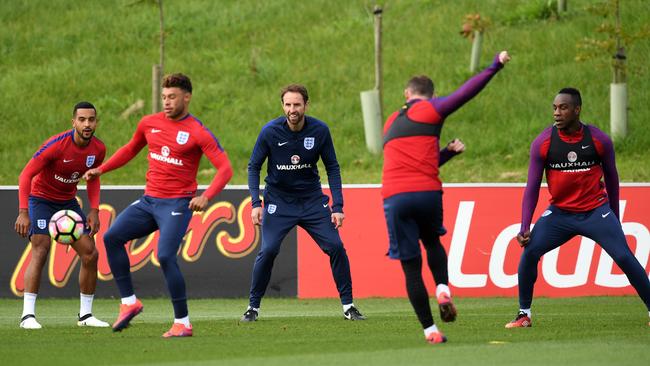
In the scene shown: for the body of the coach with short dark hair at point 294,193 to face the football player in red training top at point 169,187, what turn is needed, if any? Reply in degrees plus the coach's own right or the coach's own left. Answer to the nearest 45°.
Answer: approximately 45° to the coach's own right

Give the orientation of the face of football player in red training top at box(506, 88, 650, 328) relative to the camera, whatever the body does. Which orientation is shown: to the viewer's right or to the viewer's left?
to the viewer's left

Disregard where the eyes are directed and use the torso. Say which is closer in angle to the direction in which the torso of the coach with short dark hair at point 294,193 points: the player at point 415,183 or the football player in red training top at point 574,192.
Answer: the player

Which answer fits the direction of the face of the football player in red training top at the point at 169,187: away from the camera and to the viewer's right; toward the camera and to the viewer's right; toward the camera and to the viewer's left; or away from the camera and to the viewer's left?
toward the camera and to the viewer's left

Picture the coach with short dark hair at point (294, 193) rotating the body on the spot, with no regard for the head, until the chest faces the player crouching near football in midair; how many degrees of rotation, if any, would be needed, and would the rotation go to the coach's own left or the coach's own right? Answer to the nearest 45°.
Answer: approximately 90° to the coach's own right

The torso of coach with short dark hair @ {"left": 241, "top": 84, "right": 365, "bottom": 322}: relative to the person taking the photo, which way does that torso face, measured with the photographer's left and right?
facing the viewer

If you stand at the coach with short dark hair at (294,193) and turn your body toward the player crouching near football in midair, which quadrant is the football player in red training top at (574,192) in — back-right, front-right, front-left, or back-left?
back-left

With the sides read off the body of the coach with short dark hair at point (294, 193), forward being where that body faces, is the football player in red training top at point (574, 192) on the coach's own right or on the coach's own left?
on the coach's own left

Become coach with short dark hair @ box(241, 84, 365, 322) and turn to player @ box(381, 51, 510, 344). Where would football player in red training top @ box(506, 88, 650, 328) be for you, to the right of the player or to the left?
left

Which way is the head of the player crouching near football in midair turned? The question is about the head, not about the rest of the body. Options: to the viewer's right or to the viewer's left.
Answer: to the viewer's right

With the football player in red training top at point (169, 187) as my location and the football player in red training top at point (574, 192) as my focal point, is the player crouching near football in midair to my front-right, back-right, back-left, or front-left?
back-left
